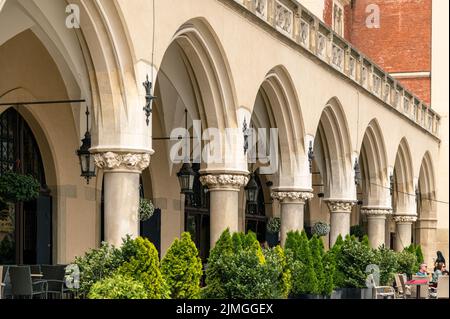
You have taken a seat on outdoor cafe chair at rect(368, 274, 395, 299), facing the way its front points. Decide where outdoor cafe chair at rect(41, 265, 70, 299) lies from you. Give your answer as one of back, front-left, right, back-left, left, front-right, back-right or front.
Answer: back-right
